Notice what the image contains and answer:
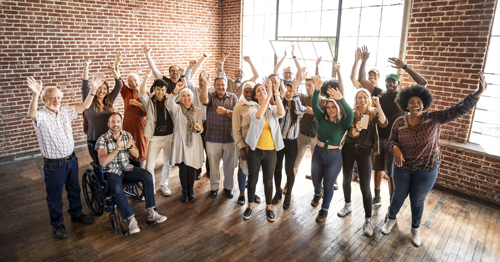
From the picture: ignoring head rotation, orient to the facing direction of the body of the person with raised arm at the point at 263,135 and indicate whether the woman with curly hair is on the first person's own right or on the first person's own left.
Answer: on the first person's own left

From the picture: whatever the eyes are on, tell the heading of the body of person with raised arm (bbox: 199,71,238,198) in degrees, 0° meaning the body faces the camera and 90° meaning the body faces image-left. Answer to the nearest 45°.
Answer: approximately 0°

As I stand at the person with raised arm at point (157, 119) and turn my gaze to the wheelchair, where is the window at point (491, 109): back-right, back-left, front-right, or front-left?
back-left

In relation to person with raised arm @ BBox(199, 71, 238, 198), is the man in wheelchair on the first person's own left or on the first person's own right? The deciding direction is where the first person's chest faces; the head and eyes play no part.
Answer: on the first person's own right

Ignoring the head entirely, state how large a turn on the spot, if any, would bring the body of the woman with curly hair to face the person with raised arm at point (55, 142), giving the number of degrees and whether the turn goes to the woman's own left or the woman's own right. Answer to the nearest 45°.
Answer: approximately 45° to the woman's own right

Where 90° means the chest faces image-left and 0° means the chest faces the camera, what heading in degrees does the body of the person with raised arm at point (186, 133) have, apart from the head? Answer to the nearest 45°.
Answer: approximately 0°

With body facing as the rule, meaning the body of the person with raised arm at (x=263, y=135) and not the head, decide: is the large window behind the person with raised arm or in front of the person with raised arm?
behind
